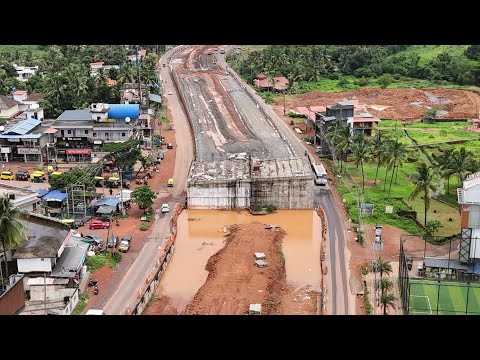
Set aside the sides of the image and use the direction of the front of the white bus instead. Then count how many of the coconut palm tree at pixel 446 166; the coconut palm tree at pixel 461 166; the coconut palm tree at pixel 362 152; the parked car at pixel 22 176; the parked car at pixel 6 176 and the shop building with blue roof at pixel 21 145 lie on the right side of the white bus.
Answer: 3

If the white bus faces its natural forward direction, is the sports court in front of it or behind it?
in front

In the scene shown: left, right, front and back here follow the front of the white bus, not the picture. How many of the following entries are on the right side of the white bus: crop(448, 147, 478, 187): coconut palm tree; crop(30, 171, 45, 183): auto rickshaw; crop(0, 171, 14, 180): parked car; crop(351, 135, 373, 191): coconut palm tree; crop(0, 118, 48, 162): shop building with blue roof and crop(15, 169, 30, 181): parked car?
4

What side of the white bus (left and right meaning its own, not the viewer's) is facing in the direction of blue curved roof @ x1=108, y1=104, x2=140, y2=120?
right

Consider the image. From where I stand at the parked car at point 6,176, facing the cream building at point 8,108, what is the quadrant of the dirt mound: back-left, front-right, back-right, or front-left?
back-right

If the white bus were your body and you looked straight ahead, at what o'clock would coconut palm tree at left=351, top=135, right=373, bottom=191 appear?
The coconut palm tree is roughly at 10 o'clock from the white bus.

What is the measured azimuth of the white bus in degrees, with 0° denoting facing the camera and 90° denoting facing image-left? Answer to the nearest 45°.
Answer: approximately 0°

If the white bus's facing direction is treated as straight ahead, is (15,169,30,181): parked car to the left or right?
on its right

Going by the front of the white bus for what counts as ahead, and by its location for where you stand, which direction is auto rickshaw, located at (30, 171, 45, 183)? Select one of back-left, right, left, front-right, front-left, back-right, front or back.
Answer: right

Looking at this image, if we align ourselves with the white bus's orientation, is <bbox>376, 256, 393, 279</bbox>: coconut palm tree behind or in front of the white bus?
in front
